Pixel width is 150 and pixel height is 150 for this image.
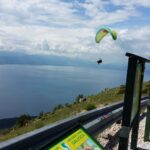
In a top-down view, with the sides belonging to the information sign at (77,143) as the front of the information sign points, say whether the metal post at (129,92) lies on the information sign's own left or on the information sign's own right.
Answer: on the information sign's own left

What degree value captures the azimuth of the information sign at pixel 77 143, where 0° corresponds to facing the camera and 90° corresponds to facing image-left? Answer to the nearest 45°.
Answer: approximately 315°
